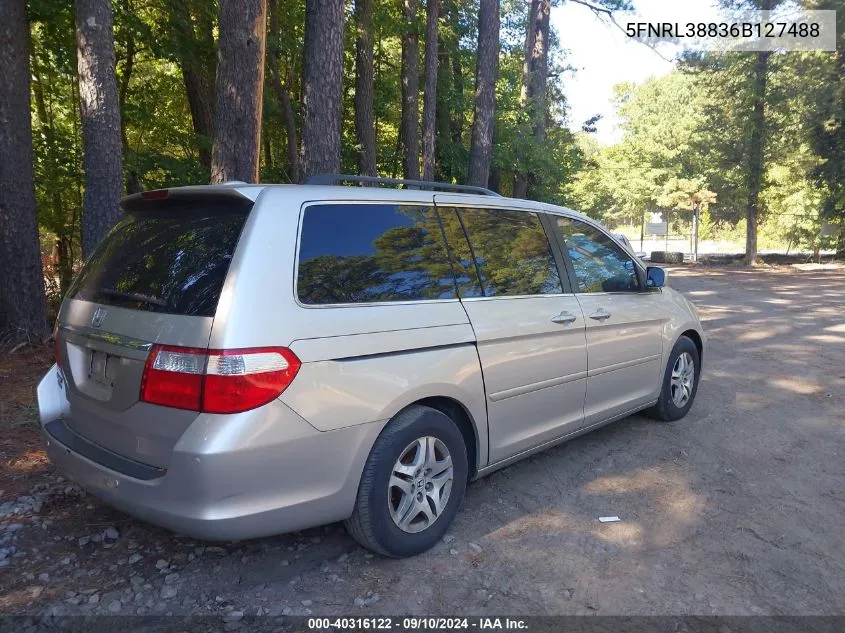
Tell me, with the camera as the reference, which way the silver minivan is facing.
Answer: facing away from the viewer and to the right of the viewer

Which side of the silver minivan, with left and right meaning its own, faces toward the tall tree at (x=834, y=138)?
front
